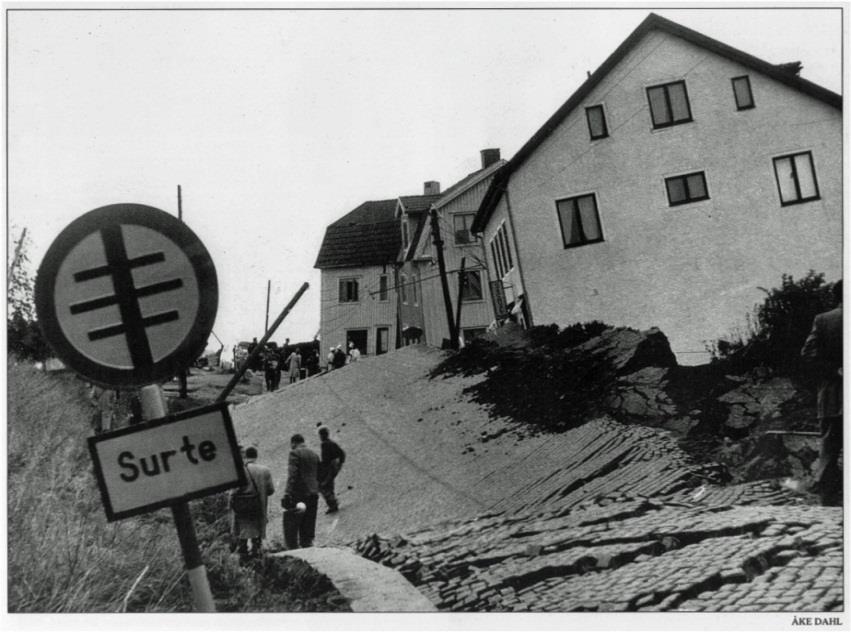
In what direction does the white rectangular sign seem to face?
toward the camera

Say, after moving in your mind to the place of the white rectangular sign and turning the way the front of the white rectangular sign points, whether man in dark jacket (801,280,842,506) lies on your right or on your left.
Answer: on your left

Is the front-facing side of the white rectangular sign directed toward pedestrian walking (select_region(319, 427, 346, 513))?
no

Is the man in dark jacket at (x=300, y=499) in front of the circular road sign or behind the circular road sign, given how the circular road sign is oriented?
behind

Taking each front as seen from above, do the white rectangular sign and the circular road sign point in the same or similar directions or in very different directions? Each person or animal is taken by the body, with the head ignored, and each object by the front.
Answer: same or similar directions

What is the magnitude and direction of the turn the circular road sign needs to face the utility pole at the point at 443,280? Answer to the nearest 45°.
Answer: approximately 135° to its left

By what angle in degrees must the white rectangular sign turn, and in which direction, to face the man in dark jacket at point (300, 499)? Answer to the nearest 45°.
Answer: approximately 180°

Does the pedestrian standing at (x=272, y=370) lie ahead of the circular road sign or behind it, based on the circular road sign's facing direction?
behind

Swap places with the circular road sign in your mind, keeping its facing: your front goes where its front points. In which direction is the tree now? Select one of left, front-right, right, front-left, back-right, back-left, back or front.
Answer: back

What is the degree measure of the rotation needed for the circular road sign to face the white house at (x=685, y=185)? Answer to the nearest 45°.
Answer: approximately 135° to its left

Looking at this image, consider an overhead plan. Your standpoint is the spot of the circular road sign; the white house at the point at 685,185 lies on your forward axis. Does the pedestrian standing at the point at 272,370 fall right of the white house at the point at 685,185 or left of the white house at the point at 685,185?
left

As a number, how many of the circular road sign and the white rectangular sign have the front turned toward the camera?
2

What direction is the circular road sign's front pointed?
toward the camera

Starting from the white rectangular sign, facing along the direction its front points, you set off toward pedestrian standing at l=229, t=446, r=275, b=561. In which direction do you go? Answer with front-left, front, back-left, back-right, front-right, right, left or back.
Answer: back

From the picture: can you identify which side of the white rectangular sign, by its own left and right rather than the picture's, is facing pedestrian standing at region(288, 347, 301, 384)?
back

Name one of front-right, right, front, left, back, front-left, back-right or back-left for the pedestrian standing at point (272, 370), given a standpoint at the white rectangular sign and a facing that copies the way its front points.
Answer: back

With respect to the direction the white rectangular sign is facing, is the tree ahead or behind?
behind
